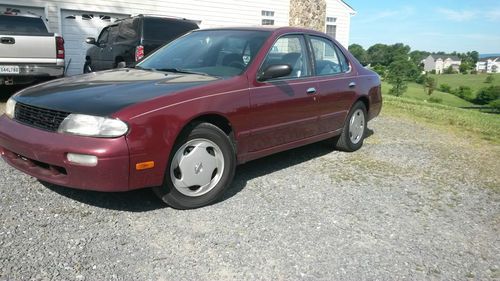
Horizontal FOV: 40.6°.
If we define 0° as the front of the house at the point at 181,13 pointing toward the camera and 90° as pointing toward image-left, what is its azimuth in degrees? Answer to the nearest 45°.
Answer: approximately 0°

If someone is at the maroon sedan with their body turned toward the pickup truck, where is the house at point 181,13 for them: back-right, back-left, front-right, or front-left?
front-right

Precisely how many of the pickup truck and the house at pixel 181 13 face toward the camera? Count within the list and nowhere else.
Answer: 1

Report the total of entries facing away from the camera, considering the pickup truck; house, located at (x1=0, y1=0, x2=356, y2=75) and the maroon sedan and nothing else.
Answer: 1

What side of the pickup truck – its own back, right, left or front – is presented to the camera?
back

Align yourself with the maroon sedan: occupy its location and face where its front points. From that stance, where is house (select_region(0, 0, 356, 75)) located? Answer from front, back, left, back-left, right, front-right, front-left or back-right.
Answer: back-right

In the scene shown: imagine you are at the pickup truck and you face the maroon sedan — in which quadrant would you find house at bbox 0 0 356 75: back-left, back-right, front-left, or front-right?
back-left

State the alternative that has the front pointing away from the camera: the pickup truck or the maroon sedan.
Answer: the pickup truck

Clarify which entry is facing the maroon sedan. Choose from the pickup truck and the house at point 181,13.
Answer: the house

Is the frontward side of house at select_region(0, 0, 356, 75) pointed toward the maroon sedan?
yes

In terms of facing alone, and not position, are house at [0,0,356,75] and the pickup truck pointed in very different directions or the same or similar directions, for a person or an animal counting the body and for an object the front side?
very different directions

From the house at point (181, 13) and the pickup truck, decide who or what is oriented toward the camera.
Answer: the house

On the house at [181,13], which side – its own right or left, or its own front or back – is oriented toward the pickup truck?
front

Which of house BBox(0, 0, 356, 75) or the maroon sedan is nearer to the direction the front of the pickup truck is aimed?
the house
